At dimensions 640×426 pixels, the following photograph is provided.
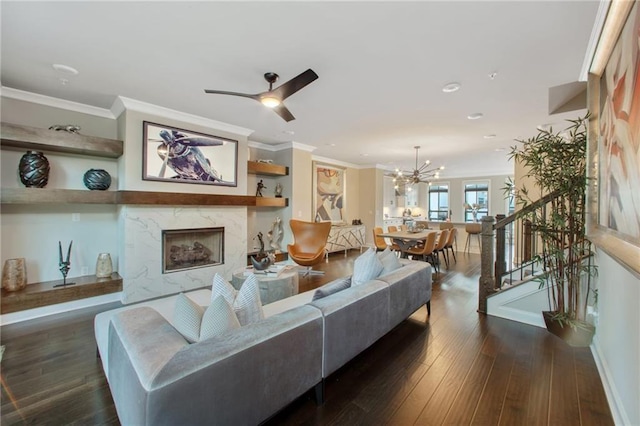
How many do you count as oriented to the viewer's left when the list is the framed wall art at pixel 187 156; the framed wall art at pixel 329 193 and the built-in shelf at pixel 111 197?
0

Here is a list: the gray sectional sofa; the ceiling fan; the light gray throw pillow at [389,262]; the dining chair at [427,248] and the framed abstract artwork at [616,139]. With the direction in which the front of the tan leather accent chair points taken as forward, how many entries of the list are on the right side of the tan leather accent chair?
0

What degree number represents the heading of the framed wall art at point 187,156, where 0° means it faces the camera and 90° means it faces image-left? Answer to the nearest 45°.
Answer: approximately 315°

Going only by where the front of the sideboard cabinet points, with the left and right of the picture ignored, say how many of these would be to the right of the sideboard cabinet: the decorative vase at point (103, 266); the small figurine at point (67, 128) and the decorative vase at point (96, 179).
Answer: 3

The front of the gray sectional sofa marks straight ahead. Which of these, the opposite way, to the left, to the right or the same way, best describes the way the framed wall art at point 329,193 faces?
the opposite way

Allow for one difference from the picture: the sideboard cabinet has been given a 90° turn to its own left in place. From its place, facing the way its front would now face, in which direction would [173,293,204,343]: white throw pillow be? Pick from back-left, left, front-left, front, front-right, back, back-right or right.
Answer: back-right

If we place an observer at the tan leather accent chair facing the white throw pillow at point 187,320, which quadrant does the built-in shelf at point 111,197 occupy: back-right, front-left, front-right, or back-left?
front-right

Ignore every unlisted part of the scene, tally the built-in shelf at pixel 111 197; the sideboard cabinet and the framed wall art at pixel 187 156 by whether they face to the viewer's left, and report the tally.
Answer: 0

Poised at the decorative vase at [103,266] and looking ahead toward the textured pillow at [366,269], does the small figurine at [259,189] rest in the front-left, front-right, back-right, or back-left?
front-left

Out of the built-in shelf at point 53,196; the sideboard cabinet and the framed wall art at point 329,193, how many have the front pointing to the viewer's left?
0

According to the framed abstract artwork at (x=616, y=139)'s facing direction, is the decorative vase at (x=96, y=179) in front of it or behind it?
in front

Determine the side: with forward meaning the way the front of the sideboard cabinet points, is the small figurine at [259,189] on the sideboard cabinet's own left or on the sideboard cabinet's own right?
on the sideboard cabinet's own right

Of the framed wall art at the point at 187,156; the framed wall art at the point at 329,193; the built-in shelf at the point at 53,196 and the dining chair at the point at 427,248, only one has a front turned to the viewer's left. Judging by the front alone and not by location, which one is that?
the dining chair

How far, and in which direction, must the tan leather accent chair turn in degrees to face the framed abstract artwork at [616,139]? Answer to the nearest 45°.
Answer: approximately 90° to its left

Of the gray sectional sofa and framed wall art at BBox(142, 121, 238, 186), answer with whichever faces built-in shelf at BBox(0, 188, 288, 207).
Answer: the gray sectional sofa
